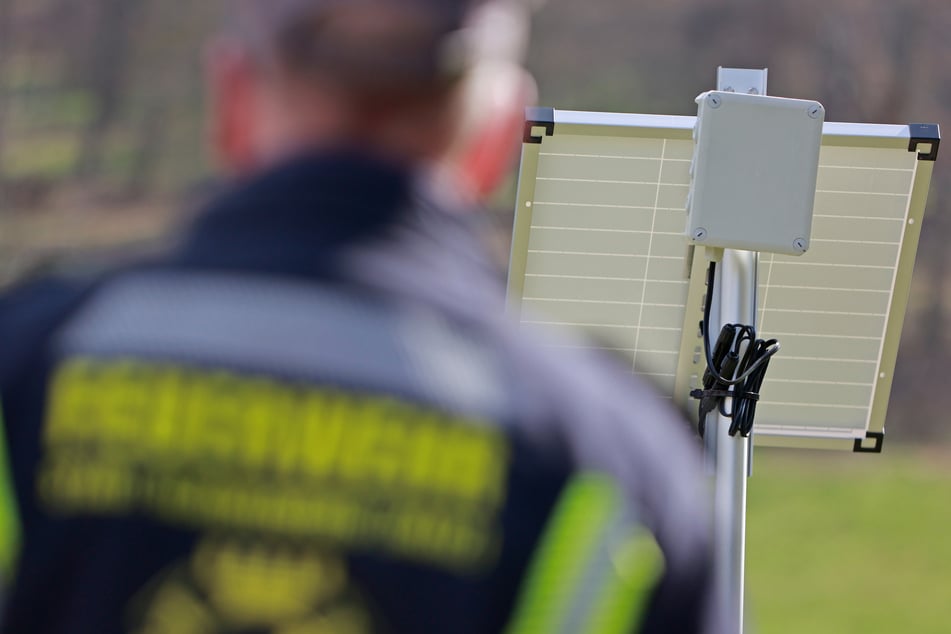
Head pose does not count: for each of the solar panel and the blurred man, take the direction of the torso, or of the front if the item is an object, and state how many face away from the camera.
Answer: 2

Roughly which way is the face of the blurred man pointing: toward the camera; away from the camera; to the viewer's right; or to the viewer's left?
away from the camera

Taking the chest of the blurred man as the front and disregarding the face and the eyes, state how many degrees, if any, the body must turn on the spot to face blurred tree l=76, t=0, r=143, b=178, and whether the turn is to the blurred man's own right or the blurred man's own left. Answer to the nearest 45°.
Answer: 0° — they already face it

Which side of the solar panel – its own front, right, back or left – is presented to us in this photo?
back

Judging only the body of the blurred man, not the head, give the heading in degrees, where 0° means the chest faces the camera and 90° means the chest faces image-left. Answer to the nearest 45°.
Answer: approximately 180°

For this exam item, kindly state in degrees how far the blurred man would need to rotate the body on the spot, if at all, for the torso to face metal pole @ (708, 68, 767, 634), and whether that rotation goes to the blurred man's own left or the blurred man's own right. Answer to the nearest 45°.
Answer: approximately 45° to the blurred man's own right

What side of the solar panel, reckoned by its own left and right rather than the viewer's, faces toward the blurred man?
back
